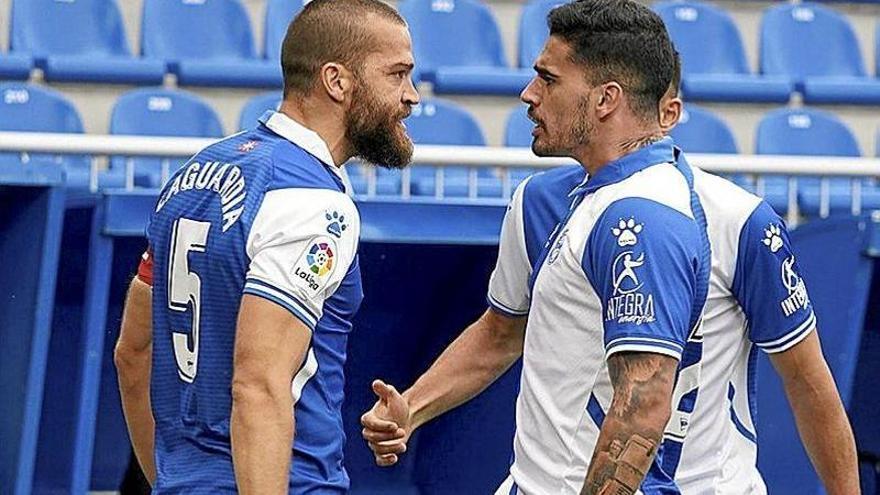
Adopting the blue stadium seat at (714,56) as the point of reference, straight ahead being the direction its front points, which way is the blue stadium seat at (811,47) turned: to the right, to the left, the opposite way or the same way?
the same way

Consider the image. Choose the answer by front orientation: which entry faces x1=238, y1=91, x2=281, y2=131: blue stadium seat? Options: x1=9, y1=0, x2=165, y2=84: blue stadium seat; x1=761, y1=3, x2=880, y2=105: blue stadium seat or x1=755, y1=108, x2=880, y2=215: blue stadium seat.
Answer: x1=9, y1=0, x2=165, y2=84: blue stadium seat

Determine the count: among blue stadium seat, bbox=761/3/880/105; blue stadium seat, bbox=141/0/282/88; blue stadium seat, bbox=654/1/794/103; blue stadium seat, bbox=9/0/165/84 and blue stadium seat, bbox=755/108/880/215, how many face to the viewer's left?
0

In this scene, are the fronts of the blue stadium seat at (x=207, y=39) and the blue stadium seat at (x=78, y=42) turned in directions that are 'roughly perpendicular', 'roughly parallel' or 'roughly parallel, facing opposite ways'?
roughly parallel

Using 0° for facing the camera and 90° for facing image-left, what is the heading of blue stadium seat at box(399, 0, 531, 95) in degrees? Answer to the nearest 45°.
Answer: approximately 315°

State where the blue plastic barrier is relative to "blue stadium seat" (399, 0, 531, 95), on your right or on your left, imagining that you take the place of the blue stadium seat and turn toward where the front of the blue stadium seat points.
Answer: on your right

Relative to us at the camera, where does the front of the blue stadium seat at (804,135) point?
facing the viewer and to the right of the viewer

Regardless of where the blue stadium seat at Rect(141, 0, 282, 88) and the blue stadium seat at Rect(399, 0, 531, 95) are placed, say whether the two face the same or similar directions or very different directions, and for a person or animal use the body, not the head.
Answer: same or similar directions

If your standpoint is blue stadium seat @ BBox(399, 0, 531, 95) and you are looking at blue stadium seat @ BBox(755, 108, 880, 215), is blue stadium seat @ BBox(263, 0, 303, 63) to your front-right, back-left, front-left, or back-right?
back-right

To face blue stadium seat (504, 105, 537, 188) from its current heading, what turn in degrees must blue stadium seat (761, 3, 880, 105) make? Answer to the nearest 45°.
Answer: approximately 90° to its right

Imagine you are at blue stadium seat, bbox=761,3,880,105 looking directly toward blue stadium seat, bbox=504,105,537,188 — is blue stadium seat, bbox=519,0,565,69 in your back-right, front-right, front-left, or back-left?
front-right

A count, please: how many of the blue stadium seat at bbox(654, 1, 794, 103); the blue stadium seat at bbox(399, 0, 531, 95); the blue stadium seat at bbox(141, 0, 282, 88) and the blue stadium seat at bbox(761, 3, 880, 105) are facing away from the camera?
0

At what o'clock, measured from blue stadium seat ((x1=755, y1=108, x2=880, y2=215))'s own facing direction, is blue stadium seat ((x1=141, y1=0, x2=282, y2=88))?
blue stadium seat ((x1=141, y1=0, x2=282, y2=88)) is roughly at 4 o'clock from blue stadium seat ((x1=755, y1=108, x2=880, y2=215)).

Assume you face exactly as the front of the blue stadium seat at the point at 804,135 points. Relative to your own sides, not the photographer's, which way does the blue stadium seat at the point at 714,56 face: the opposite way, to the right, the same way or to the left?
the same way

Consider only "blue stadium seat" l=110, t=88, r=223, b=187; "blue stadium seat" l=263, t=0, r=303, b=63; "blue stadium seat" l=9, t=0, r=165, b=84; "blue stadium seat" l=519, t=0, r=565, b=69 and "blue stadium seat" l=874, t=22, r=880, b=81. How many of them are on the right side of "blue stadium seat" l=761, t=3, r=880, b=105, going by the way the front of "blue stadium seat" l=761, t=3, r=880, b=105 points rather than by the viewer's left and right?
4

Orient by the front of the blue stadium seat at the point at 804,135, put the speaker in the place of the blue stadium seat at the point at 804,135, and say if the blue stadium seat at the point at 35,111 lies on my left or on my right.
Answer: on my right

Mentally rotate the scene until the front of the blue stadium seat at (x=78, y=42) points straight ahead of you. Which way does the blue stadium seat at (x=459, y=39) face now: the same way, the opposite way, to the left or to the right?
the same way

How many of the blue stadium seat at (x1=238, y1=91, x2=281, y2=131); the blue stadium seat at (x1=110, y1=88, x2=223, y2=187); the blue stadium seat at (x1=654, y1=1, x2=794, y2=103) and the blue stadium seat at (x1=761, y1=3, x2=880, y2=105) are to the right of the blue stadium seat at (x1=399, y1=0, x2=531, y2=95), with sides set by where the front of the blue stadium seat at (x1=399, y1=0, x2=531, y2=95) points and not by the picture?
2

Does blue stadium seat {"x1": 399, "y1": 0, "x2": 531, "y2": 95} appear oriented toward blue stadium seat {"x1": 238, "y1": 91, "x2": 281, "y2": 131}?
no

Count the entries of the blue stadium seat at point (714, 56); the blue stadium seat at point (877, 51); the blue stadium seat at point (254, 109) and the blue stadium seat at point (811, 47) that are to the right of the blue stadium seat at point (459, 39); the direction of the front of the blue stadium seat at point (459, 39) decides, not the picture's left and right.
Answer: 1

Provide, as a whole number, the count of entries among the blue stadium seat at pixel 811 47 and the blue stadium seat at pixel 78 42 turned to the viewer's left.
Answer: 0
